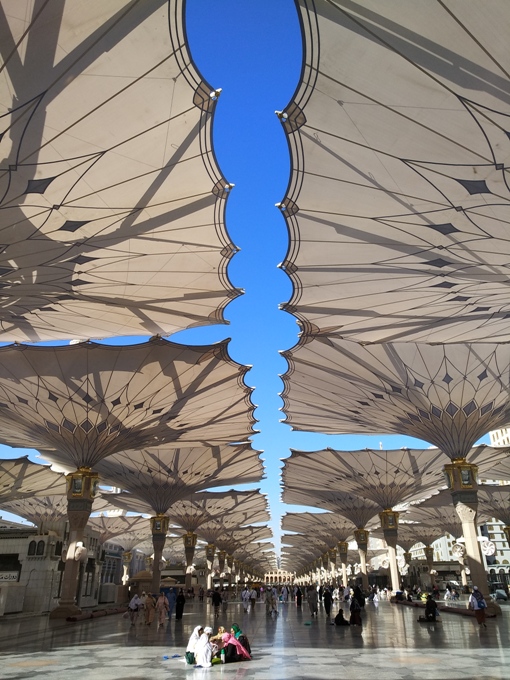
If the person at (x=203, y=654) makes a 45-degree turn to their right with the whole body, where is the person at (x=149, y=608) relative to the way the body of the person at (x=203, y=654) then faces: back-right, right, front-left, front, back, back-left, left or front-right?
back-left

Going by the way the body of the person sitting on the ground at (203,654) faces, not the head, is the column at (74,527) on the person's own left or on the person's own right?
on the person's own left

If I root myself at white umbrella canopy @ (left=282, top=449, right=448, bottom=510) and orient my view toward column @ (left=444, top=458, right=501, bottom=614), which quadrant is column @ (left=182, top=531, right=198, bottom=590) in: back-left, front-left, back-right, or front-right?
back-right

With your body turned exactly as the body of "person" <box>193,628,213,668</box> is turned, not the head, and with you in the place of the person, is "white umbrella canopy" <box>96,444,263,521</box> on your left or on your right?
on your left
